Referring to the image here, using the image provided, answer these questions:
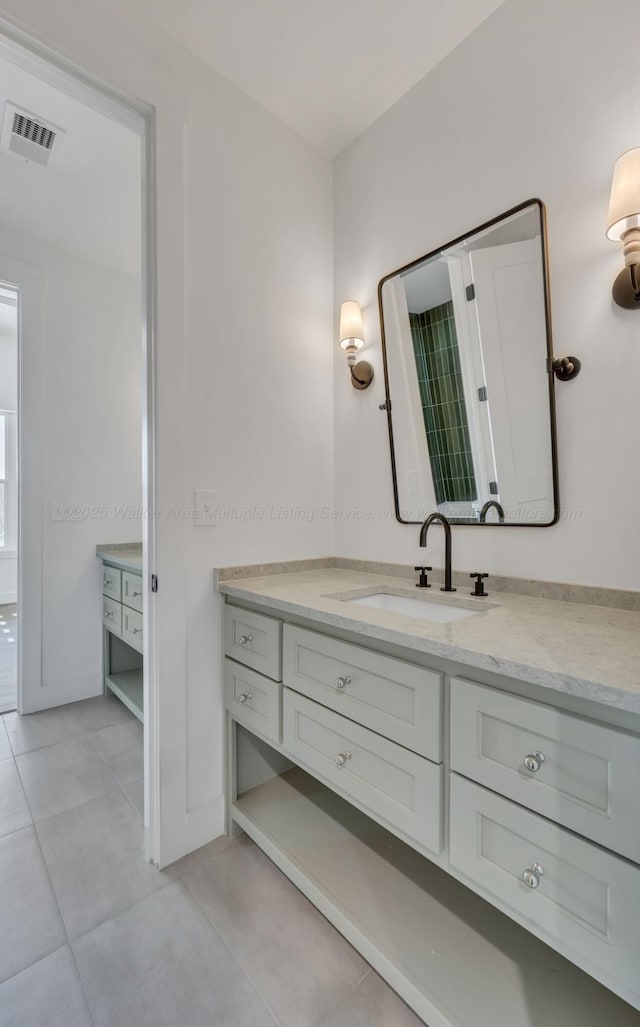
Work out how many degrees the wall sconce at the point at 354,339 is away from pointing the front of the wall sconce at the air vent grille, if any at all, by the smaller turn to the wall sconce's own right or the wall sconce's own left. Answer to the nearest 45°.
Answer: approximately 45° to the wall sconce's own right

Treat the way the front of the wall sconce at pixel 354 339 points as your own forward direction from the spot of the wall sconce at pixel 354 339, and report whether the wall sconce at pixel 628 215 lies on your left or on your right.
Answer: on your left

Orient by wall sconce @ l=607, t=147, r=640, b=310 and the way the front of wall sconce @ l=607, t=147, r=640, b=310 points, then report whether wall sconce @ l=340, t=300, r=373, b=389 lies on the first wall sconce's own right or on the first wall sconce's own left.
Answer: on the first wall sconce's own right

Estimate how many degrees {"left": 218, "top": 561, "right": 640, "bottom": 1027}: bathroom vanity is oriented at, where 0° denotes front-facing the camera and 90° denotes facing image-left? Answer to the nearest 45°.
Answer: approximately 45°

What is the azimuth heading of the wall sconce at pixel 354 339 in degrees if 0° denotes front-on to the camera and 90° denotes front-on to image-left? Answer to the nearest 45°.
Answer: approximately 45°

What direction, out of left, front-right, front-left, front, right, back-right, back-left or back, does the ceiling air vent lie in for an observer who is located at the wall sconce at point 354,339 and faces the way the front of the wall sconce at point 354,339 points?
front-right

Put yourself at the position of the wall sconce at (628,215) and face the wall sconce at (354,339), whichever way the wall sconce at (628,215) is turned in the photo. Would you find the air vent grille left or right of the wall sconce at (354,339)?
left
